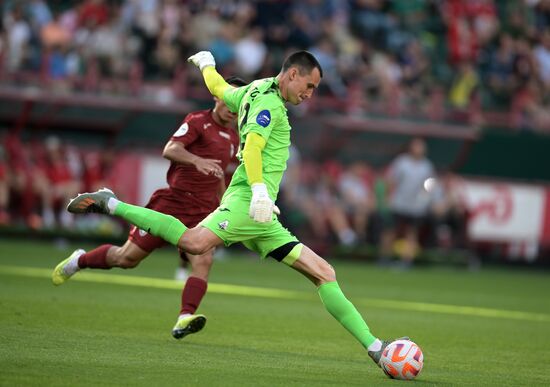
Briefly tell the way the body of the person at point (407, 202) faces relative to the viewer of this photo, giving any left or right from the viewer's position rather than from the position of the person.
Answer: facing the viewer

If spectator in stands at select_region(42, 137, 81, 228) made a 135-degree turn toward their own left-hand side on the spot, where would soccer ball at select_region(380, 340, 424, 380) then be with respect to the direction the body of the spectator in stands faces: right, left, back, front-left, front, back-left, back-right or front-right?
back-right

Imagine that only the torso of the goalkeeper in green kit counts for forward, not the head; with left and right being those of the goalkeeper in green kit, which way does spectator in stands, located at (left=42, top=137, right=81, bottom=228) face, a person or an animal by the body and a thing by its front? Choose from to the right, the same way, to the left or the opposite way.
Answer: to the right

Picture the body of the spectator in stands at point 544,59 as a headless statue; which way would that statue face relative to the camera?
toward the camera

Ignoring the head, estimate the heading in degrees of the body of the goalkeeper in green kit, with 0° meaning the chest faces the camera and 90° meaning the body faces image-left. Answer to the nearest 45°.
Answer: approximately 270°

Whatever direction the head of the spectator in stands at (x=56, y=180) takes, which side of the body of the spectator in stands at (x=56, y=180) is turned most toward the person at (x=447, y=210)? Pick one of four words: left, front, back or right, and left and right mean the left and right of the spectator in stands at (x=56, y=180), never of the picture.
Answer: left

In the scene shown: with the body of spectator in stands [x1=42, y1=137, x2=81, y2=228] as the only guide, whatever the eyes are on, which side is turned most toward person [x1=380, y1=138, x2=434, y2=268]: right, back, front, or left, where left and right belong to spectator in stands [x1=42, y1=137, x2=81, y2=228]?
left

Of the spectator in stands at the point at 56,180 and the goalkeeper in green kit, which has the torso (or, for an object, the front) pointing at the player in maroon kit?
the spectator in stands

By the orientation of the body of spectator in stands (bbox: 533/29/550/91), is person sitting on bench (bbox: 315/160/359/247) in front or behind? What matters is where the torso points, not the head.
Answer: in front

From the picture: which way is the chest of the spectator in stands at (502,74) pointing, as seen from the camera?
toward the camera

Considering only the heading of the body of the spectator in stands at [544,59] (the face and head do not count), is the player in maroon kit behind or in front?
in front

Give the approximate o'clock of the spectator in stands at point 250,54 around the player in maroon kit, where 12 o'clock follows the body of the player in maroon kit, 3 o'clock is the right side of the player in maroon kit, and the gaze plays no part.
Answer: The spectator in stands is roughly at 8 o'clock from the player in maroon kit.

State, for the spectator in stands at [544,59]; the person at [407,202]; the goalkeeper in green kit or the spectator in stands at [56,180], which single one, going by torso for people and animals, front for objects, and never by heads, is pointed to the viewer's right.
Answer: the goalkeeper in green kit
